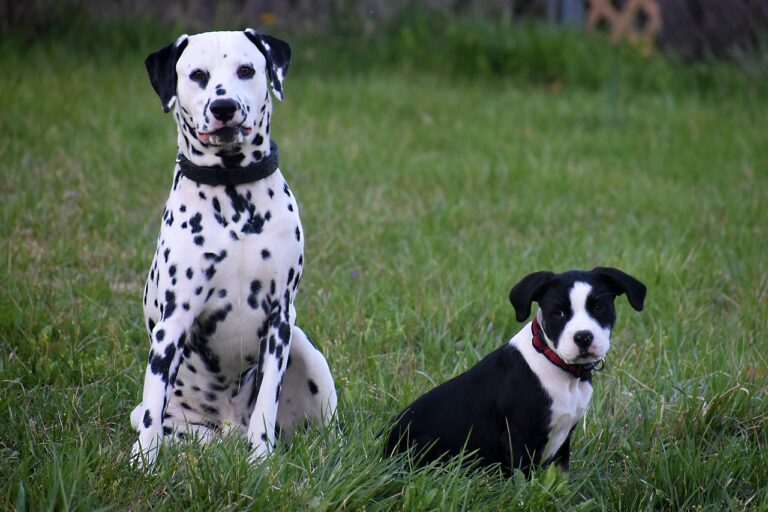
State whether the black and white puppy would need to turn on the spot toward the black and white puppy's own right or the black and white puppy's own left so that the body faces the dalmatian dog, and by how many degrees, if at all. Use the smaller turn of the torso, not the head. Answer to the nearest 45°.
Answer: approximately 135° to the black and white puppy's own right

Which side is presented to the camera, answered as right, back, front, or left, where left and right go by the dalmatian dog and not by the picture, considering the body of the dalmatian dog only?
front

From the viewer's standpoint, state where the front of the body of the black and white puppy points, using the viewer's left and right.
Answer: facing the viewer and to the right of the viewer

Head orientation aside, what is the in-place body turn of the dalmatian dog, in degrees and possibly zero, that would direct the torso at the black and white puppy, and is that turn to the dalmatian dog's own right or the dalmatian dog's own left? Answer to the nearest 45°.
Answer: approximately 90° to the dalmatian dog's own left

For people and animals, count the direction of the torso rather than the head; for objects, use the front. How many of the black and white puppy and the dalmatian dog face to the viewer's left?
0
